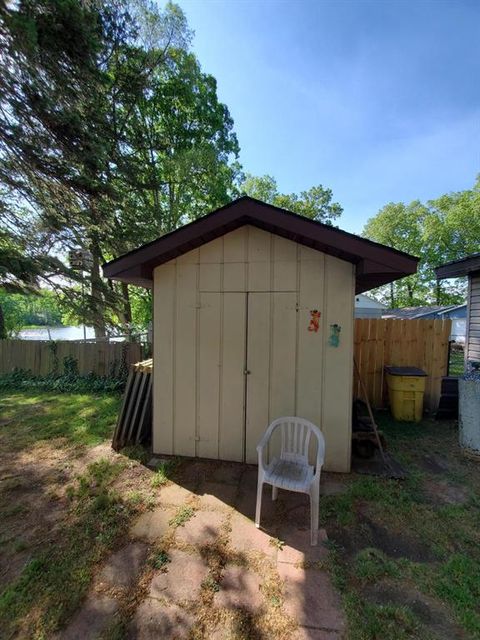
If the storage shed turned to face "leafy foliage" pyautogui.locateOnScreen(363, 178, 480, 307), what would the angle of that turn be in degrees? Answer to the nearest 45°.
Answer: approximately 135° to its left

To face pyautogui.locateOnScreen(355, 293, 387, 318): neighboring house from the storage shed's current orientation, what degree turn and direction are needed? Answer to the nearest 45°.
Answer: approximately 135° to its left

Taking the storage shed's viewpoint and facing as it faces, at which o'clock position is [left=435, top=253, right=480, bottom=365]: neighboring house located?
The neighboring house is roughly at 8 o'clock from the storage shed.

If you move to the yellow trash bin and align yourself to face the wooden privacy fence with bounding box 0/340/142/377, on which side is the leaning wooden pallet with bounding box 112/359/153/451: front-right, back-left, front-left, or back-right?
front-left

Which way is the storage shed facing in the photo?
toward the camera

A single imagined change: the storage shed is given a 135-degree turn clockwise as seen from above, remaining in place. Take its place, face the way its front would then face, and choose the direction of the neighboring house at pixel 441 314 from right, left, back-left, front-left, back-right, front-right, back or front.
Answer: right

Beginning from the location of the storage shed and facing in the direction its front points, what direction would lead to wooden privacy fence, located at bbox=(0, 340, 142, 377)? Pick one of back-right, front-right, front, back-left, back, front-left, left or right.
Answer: back-right

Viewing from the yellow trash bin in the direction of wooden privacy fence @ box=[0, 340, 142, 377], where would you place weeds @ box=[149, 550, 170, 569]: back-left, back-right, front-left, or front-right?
front-left

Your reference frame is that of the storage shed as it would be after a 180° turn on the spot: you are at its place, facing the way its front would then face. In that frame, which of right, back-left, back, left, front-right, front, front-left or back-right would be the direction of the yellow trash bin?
front-right

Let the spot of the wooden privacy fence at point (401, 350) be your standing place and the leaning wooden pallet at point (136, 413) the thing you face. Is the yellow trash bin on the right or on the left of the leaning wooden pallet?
left
